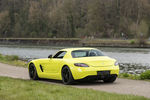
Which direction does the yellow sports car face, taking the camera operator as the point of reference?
facing away from the viewer and to the left of the viewer
